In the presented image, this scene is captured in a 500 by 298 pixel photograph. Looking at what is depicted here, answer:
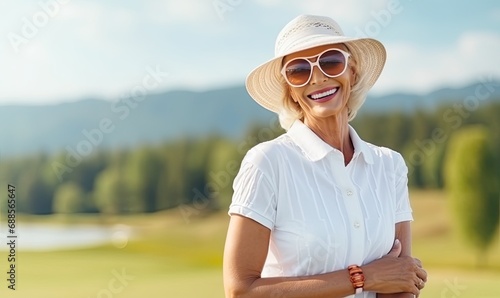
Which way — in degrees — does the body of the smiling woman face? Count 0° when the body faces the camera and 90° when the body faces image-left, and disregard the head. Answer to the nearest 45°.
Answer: approximately 315°
